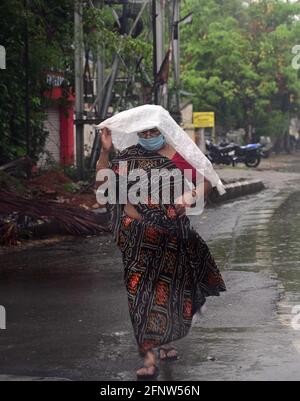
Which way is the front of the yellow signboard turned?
toward the camera

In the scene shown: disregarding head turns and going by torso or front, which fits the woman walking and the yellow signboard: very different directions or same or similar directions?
same or similar directions

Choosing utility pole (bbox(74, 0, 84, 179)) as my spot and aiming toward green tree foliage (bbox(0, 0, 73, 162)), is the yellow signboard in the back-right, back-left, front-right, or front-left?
back-right

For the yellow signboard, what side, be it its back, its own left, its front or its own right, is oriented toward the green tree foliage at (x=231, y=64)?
back

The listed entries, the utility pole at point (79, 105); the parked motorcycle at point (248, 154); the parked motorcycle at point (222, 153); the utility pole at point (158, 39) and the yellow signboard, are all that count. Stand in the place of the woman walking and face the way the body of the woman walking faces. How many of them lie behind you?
5

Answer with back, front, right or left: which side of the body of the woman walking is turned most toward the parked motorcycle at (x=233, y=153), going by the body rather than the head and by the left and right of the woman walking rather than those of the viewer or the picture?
back

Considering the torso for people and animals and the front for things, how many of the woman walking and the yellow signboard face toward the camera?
2

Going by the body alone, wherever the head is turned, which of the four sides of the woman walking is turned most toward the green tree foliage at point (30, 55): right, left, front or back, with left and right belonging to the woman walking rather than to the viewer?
back

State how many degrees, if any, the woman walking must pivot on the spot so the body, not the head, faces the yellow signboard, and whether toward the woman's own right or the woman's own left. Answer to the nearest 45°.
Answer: approximately 180°

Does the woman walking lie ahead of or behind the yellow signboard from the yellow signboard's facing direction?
ahead

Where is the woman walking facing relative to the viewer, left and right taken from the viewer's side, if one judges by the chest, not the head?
facing the viewer

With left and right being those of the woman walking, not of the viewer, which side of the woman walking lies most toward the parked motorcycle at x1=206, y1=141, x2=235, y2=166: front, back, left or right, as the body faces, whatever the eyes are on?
back

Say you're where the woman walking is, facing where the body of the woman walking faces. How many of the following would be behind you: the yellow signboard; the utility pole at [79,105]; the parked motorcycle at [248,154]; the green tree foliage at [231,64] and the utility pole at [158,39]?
5
